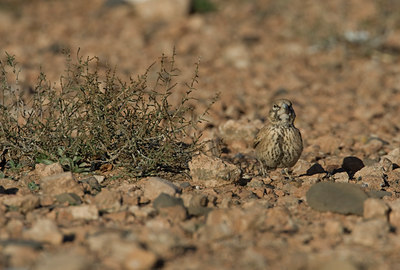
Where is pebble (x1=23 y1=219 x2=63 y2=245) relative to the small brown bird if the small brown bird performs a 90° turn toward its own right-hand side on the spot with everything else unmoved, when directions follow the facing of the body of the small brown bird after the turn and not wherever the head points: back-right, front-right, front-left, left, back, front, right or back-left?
front-left

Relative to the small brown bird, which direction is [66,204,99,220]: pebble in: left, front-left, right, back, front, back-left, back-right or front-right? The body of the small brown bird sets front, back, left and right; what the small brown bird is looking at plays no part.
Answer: front-right

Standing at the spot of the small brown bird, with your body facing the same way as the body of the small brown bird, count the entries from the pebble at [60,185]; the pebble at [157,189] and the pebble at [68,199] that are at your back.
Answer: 0

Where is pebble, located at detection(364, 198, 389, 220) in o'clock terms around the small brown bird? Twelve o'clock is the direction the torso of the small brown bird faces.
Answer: The pebble is roughly at 11 o'clock from the small brown bird.

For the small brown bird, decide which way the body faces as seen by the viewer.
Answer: toward the camera

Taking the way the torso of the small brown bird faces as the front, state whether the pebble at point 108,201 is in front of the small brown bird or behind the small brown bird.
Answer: in front

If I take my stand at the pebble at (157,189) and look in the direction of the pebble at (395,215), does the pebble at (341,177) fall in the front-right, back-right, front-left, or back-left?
front-left

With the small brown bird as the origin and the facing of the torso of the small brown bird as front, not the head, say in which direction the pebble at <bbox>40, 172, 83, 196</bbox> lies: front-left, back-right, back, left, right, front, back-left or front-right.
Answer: front-right

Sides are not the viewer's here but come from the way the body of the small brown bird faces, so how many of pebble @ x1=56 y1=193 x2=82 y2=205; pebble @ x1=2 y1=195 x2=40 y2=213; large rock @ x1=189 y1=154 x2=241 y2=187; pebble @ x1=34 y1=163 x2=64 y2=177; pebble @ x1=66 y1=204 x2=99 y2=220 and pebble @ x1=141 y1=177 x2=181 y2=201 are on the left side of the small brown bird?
0
